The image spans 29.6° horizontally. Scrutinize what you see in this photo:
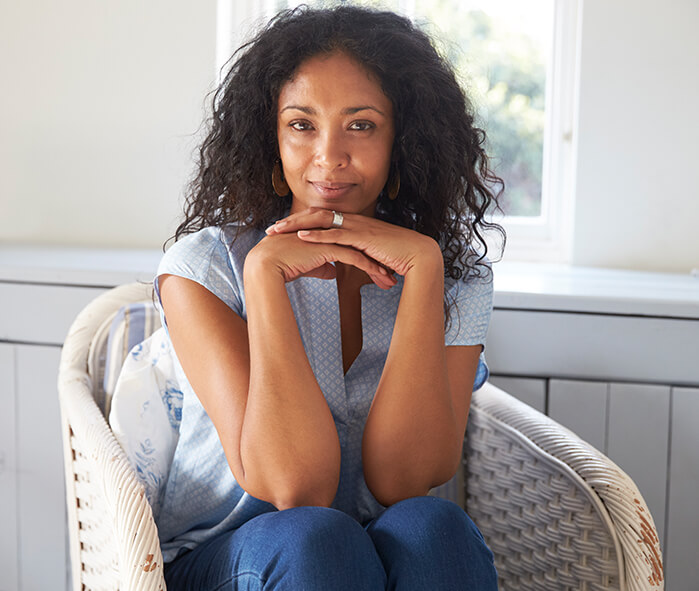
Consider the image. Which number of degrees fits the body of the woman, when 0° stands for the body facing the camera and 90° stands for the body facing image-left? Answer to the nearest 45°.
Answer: approximately 0°

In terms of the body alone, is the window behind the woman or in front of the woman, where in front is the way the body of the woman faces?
behind

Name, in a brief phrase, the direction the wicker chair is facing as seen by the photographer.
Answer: facing the viewer and to the right of the viewer

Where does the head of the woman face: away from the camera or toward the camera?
toward the camera

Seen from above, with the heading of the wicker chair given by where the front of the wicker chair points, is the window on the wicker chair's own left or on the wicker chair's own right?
on the wicker chair's own left
